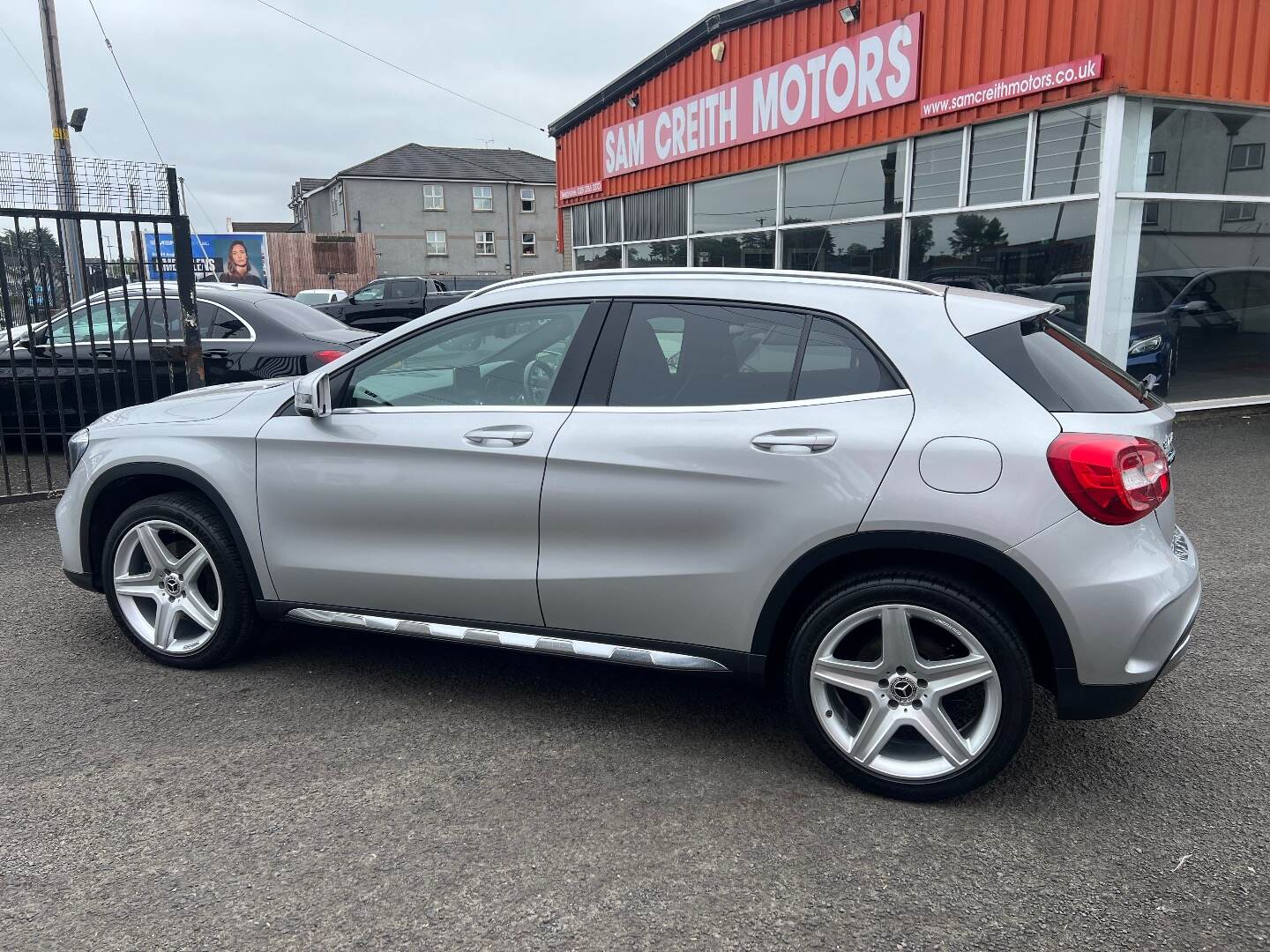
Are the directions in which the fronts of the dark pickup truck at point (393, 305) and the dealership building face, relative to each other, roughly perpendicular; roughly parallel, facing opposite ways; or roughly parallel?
roughly parallel

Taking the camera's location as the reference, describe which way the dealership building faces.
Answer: facing the viewer and to the left of the viewer

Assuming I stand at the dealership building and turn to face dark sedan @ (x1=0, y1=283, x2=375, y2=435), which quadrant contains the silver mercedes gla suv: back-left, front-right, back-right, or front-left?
front-left

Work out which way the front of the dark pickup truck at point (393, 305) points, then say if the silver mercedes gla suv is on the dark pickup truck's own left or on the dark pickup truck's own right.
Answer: on the dark pickup truck's own left

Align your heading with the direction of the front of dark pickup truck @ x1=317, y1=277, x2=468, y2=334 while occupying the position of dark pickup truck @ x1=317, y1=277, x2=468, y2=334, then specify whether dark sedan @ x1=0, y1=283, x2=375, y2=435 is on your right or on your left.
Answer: on your left

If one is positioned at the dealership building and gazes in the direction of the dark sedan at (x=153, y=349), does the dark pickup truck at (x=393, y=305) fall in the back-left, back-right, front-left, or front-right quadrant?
front-right

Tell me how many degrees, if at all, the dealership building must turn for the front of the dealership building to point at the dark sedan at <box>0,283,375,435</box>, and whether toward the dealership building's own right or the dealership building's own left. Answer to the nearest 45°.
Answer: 0° — it already faces it

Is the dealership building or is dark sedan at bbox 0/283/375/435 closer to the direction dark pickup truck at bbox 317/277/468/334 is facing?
the dark sedan

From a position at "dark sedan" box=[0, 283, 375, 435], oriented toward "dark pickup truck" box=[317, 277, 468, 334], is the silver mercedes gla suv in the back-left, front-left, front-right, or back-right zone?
back-right

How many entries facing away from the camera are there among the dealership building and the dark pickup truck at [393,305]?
0

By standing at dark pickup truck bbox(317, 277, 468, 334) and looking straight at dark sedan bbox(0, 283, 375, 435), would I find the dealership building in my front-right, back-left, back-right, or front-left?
front-left

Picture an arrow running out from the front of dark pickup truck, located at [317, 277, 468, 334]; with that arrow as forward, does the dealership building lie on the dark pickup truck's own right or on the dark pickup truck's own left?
on the dark pickup truck's own left

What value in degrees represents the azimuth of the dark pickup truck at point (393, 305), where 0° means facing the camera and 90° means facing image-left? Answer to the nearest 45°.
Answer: approximately 90°

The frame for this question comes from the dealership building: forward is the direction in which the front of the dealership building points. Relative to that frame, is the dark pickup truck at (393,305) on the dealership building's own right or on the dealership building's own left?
on the dealership building's own right
